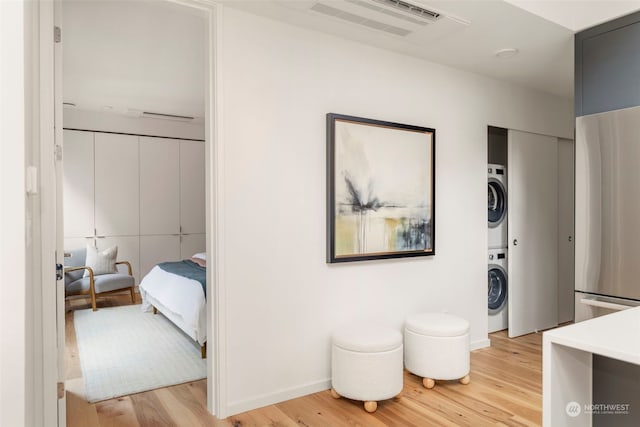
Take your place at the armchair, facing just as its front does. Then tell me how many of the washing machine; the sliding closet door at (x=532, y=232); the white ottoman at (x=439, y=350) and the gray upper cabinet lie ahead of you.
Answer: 4

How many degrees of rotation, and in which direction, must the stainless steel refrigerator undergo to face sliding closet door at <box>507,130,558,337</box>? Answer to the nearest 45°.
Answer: approximately 90° to its right

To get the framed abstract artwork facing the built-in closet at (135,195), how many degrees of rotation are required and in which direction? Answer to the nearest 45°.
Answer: approximately 180°

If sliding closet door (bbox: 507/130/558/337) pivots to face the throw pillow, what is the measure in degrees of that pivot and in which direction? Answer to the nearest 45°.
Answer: approximately 135° to its right

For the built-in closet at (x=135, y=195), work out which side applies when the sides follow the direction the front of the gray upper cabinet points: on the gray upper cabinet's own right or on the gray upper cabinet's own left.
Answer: on the gray upper cabinet's own right

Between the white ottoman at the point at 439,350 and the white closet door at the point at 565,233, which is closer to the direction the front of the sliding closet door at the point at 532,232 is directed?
the white ottoman

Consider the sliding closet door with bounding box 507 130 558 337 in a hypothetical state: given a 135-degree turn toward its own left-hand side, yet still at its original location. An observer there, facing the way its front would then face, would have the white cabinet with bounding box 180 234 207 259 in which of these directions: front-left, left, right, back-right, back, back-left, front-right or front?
left

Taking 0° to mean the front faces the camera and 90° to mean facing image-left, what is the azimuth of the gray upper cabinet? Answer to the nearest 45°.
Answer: approximately 45°

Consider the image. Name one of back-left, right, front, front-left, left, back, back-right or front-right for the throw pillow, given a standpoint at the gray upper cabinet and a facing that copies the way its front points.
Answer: front-right

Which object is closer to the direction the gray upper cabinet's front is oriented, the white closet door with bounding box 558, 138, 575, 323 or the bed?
the bed

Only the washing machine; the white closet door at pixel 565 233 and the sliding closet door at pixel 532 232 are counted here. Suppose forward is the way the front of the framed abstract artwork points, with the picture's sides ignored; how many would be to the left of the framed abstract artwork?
3

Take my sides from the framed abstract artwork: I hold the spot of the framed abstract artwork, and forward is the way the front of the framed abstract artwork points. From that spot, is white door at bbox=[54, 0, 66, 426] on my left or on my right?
on my right

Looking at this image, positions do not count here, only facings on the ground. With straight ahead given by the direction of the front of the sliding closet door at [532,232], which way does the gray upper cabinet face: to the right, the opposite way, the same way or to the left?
to the right

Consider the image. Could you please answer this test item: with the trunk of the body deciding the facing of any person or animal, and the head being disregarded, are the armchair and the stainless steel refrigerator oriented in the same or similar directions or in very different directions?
very different directions
